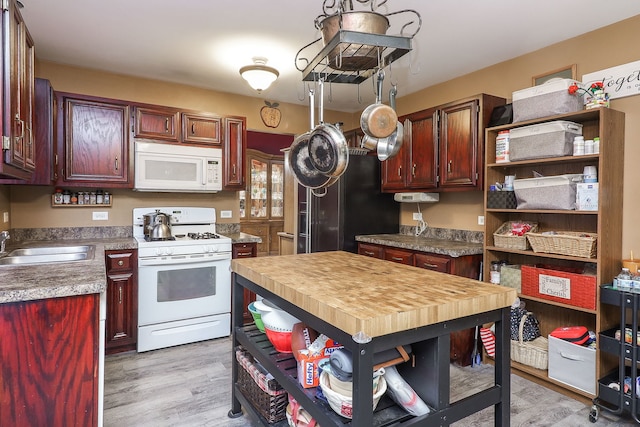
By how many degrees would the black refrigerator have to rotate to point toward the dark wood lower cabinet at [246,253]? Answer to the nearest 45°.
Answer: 0° — it already faces it

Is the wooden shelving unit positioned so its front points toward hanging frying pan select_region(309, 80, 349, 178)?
yes

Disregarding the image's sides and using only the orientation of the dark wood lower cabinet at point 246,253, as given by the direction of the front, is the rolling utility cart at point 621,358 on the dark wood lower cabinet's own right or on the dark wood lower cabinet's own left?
on the dark wood lower cabinet's own left

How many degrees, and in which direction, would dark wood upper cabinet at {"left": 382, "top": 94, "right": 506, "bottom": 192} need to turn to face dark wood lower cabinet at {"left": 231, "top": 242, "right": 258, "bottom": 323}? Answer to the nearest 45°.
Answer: approximately 45° to its right

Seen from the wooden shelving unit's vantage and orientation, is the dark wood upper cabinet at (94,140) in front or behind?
in front

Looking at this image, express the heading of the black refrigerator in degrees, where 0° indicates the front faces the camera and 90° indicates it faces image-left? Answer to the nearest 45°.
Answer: approximately 45°

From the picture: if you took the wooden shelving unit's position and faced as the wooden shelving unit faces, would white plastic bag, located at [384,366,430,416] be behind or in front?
in front

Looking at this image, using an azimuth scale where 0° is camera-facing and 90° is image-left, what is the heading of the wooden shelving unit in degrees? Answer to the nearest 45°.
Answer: approximately 45°

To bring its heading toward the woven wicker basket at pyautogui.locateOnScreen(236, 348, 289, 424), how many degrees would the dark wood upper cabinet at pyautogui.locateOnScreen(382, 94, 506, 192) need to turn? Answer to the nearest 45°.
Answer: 0° — it already faces it

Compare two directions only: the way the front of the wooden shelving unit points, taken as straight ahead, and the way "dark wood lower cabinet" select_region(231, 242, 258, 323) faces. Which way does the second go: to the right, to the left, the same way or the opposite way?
to the left

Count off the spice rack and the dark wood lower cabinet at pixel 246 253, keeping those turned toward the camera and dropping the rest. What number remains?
2

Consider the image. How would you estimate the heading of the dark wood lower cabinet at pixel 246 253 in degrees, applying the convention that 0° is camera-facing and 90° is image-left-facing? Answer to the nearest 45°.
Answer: approximately 0°
